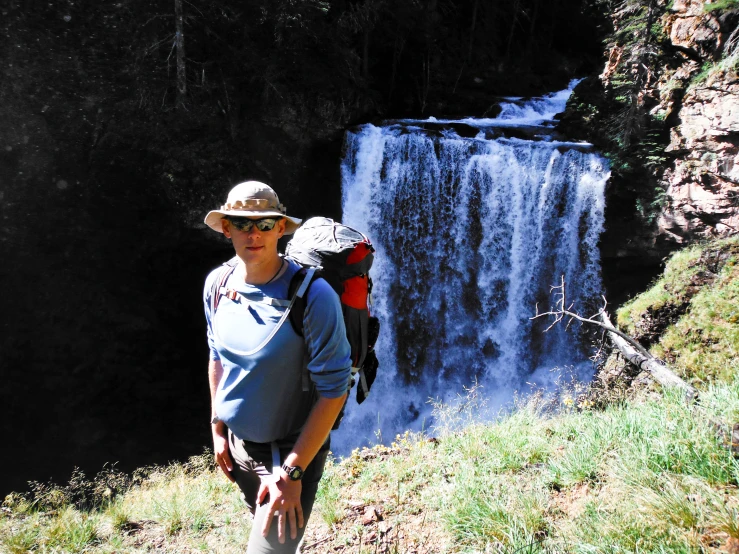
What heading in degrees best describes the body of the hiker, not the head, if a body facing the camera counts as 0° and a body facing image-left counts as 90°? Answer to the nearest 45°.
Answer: approximately 45°

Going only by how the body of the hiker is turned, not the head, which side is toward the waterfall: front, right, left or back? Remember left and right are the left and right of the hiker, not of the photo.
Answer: back

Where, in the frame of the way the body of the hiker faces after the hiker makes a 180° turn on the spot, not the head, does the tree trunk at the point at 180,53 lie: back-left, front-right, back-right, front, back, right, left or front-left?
front-left

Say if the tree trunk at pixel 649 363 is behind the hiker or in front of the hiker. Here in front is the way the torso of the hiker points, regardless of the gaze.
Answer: behind
